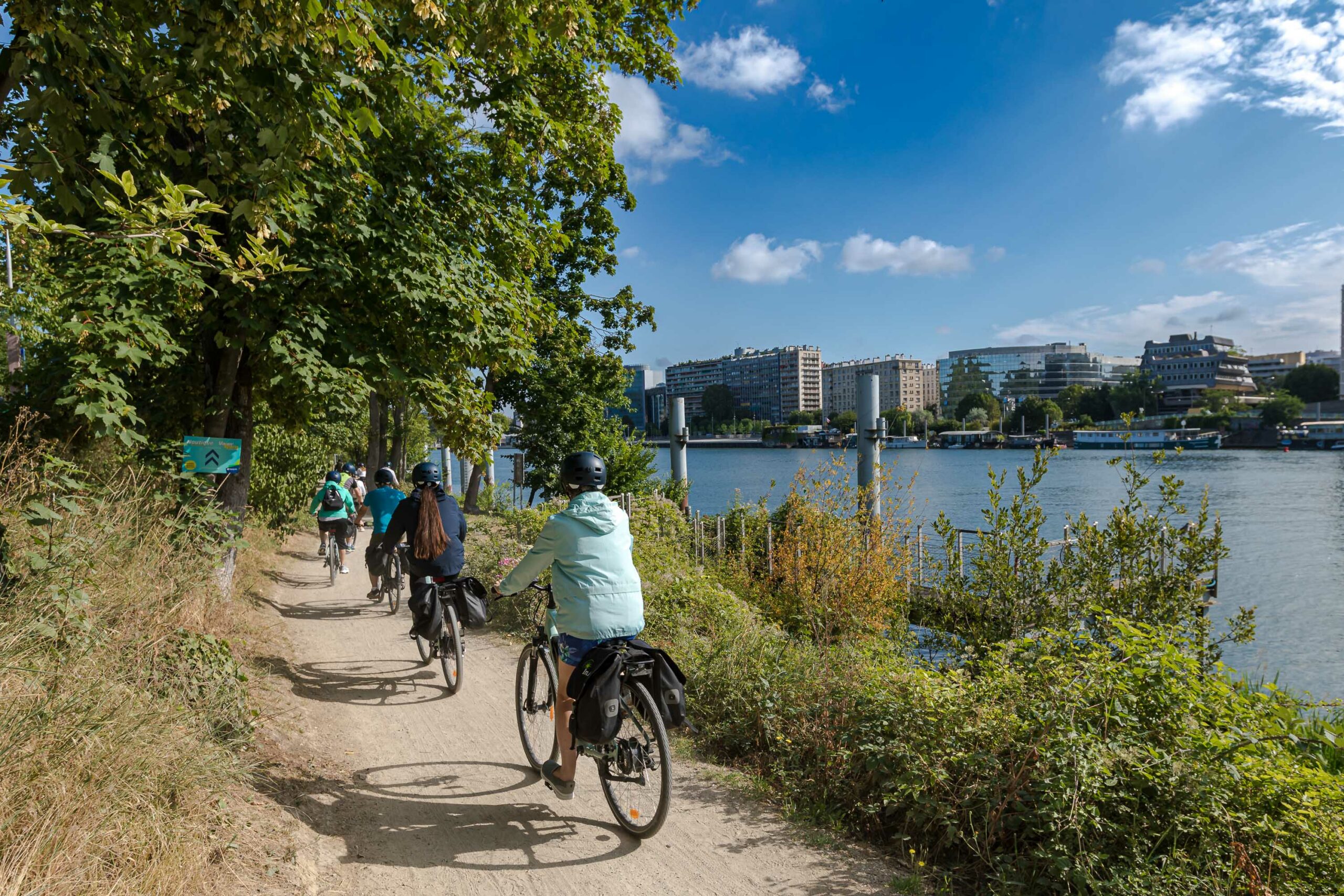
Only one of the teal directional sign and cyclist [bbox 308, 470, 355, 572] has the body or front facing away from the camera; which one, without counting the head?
the cyclist

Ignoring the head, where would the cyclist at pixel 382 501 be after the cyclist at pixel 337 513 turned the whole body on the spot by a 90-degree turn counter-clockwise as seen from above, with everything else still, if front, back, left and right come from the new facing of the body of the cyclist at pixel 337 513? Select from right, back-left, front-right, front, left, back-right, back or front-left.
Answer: left

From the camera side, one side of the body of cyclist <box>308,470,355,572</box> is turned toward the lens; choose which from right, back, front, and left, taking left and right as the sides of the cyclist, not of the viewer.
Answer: back

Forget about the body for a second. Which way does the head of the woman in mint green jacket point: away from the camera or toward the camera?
away from the camera

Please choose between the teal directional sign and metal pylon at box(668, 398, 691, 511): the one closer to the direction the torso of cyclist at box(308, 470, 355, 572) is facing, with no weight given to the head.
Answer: the metal pylon

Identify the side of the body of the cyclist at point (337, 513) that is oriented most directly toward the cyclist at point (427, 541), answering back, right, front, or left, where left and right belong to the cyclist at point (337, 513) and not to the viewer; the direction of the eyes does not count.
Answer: back

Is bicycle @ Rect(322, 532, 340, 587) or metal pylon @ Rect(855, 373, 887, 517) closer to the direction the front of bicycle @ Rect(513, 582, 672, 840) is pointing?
the bicycle

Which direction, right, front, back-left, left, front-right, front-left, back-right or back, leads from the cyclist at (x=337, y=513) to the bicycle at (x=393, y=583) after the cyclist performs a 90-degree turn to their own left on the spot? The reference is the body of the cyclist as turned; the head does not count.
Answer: left

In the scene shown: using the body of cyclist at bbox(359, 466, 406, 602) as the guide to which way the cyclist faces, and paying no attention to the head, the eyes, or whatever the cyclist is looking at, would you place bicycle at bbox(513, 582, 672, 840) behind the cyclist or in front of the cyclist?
behind

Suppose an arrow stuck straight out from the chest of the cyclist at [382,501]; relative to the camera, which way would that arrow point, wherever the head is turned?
away from the camera

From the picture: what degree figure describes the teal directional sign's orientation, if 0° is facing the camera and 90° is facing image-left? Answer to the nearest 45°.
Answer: approximately 0°

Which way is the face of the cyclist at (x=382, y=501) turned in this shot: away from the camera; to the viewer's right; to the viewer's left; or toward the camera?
away from the camera

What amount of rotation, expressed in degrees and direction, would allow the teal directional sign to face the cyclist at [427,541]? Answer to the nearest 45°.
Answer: approximately 45° to its left

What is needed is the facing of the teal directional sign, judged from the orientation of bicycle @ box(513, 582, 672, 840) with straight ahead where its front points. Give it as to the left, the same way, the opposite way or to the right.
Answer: the opposite way
